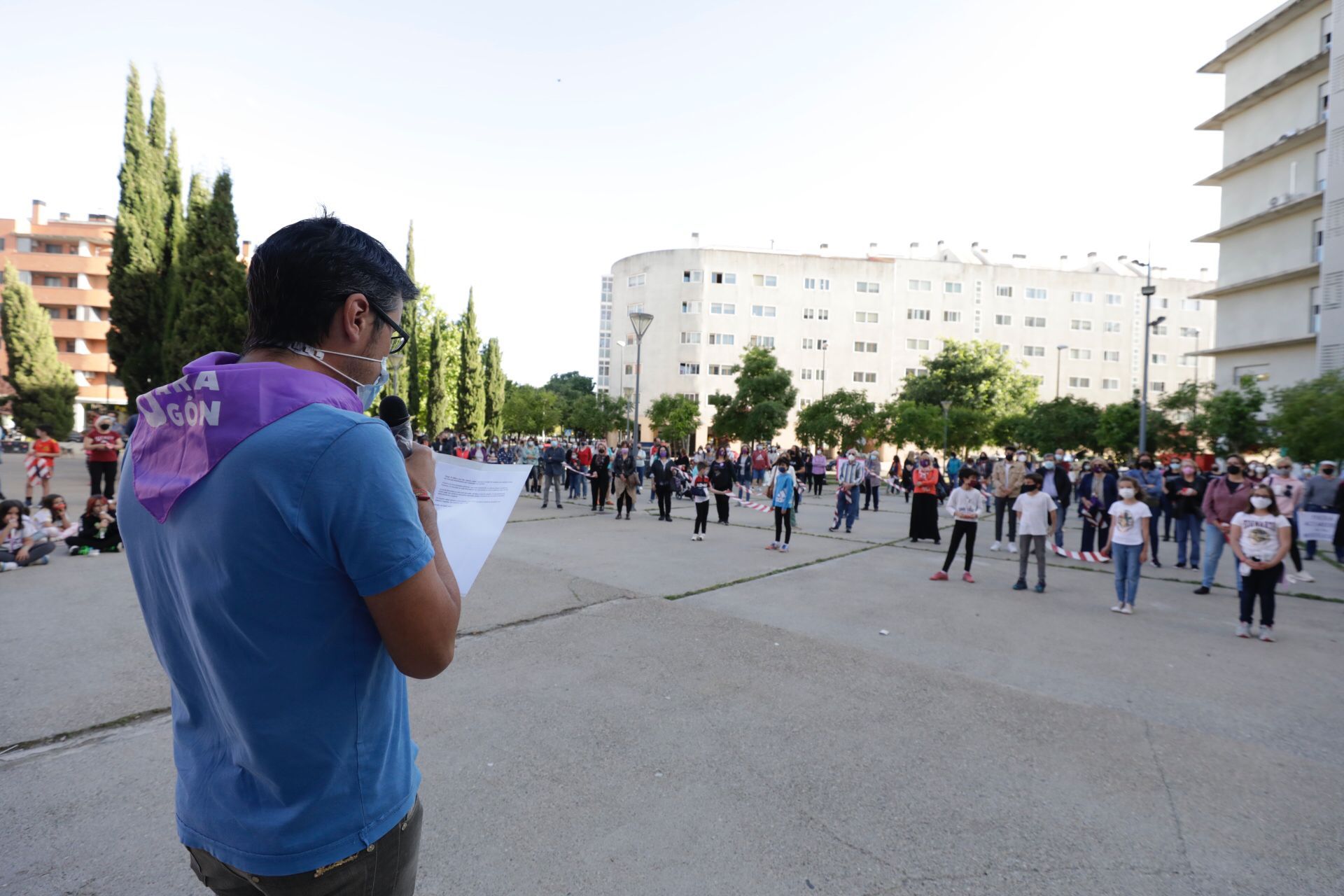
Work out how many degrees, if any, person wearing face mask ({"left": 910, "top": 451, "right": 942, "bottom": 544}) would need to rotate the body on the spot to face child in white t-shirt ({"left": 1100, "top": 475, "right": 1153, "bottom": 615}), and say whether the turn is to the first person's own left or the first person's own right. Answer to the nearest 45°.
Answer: approximately 45° to the first person's own left

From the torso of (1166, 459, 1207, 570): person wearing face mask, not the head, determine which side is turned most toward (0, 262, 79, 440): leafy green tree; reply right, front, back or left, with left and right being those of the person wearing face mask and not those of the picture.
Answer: right

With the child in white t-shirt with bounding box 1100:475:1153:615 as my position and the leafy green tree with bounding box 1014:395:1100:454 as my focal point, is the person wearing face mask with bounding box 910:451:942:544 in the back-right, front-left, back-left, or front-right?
front-left

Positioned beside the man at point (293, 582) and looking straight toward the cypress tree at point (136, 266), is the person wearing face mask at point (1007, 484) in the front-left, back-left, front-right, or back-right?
front-right

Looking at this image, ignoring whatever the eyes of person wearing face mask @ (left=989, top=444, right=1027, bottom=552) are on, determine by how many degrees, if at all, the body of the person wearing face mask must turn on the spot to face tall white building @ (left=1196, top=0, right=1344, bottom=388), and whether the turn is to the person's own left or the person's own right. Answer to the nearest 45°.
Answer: approximately 135° to the person's own left

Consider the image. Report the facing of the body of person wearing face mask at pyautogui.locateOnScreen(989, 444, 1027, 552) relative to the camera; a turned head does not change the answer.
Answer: toward the camera

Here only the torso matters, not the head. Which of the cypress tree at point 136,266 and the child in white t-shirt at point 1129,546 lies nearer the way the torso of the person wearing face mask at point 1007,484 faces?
the child in white t-shirt

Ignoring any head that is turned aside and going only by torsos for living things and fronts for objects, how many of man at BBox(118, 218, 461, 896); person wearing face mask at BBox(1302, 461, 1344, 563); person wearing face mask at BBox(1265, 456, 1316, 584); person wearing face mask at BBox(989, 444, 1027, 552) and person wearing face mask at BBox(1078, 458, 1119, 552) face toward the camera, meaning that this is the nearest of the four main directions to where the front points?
4

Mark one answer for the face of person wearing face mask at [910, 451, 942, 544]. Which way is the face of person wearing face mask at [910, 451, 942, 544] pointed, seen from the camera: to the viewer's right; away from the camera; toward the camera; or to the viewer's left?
toward the camera

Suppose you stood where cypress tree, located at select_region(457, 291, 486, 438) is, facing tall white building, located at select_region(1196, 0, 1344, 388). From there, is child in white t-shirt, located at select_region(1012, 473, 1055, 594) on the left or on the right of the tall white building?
right

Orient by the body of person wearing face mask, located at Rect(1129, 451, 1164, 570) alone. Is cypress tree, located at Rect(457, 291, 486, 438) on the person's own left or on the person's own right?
on the person's own right

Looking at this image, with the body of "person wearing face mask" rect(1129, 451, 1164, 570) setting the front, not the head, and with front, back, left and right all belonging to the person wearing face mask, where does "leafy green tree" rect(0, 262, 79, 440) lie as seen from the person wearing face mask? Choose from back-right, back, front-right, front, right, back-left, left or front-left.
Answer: front-right

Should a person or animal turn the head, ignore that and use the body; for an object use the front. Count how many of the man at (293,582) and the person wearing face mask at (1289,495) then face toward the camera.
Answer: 1

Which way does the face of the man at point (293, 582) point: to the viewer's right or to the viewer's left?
to the viewer's right

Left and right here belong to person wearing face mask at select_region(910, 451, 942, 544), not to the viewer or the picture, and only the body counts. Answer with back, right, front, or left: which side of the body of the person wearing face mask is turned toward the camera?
front

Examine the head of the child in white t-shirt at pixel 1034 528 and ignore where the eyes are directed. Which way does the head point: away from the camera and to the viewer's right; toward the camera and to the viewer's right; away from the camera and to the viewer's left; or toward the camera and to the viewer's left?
toward the camera and to the viewer's left

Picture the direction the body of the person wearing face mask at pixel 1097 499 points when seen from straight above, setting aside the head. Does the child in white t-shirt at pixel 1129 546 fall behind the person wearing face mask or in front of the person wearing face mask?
in front

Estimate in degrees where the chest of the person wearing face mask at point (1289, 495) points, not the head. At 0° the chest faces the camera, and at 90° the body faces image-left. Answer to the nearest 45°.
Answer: approximately 0°
